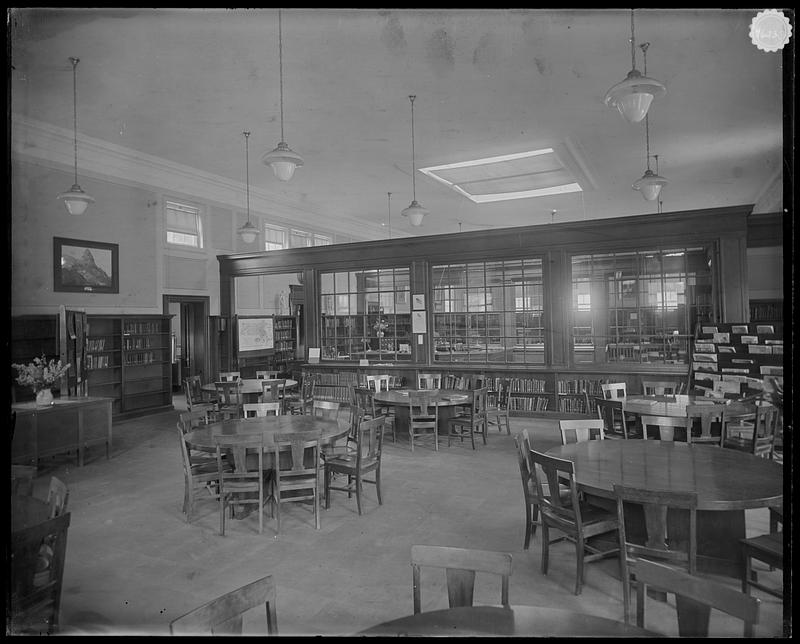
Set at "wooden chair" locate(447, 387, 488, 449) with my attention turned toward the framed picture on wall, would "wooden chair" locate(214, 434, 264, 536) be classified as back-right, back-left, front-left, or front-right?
front-left

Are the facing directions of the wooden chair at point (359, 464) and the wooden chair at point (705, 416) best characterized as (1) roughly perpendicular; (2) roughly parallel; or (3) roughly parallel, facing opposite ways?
roughly perpendicular

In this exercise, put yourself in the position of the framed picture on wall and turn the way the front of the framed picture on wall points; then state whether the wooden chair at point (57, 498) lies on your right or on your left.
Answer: on your right

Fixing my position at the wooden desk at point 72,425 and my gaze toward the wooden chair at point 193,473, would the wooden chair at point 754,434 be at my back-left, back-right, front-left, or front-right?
front-left

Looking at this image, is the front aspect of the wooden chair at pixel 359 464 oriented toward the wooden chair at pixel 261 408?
yes

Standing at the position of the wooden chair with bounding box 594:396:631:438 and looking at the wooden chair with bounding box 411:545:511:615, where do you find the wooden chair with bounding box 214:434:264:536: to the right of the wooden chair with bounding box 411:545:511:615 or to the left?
right

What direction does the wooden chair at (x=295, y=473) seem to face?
away from the camera

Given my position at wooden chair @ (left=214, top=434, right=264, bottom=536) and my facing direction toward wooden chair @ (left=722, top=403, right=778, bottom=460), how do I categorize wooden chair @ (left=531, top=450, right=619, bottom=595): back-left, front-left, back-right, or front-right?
front-right

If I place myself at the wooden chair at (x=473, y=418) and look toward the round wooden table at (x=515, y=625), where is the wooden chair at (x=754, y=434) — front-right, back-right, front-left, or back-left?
front-left

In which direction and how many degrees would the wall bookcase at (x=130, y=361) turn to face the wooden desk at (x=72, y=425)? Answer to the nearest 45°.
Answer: approximately 45° to its right

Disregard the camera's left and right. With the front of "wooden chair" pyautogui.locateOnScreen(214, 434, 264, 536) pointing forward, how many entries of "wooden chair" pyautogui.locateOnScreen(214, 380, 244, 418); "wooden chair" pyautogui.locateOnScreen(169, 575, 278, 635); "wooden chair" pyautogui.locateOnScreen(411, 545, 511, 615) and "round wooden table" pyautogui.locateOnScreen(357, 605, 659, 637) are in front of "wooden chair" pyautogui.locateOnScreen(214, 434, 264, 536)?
1

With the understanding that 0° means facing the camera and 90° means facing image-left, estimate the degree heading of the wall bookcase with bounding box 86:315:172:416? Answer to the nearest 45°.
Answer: approximately 315°

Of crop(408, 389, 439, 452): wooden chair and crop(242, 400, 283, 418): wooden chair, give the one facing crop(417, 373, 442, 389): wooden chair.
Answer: crop(408, 389, 439, 452): wooden chair

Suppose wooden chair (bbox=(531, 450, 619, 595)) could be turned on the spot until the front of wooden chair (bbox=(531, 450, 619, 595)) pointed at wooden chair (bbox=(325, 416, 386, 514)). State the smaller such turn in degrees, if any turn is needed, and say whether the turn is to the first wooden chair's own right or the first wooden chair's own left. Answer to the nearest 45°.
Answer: approximately 90° to the first wooden chair's own left

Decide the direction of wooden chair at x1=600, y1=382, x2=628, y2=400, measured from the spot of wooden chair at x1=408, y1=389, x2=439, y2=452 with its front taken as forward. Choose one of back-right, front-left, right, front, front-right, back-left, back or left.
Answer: right

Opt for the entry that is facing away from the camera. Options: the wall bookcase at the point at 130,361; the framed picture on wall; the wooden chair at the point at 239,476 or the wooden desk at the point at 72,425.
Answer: the wooden chair
